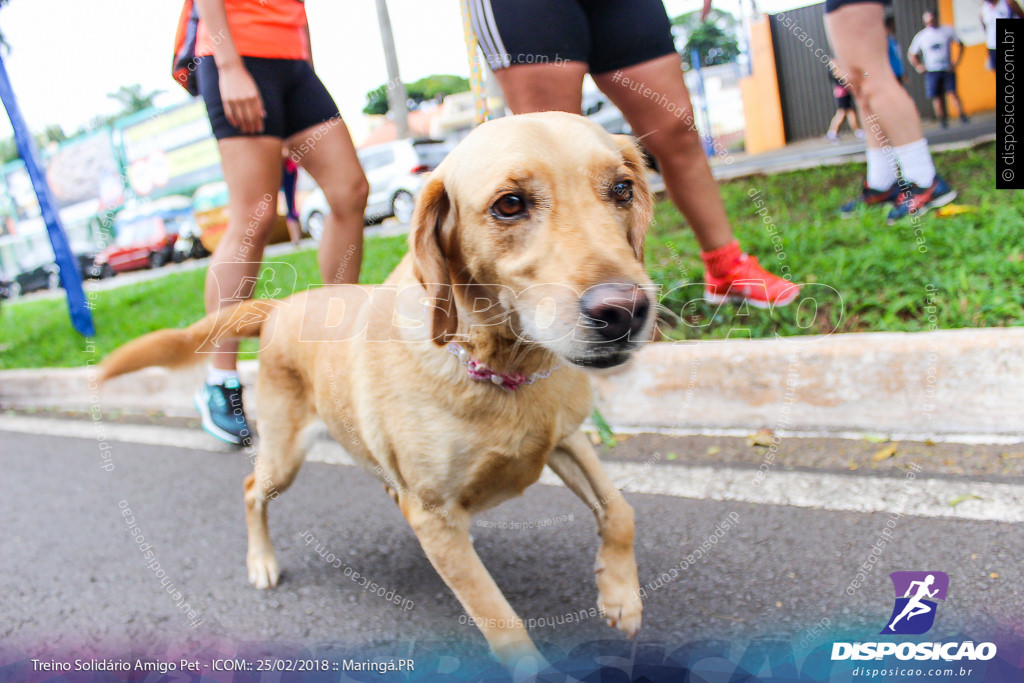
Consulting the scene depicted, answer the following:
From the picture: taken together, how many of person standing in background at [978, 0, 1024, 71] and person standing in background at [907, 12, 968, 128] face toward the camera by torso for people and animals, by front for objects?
2

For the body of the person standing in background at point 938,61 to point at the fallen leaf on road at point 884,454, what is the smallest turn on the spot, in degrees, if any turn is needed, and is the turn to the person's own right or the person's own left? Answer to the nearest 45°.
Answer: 0° — they already face it

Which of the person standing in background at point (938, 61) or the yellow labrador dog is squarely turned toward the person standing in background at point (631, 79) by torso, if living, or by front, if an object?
the person standing in background at point (938, 61)

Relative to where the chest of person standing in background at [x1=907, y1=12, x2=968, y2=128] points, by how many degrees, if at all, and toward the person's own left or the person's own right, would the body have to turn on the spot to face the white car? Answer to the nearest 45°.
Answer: approximately 45° to the person's own right

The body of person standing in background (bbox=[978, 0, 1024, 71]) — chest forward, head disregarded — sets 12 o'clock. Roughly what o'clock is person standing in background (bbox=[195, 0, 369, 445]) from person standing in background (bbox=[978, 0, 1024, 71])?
person standing in background (bbox=[195, 0, 369, 445]) is roughly at 1 o'clock from person standing in background (bbox=[978, 0, 1024, 71]).

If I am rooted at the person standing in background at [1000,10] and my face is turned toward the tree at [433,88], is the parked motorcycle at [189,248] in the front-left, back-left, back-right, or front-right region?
front-left

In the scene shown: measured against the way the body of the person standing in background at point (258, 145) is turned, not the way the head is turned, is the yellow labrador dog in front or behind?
in front

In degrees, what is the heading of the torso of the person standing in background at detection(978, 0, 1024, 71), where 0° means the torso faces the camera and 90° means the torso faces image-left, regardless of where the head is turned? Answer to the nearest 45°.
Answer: approximately 0°

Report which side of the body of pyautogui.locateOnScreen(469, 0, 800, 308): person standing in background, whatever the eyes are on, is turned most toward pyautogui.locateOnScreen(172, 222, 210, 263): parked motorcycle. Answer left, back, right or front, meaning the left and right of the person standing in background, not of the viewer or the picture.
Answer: back

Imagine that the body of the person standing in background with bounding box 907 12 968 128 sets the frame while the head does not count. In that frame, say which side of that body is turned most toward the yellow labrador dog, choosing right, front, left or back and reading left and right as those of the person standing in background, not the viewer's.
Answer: front

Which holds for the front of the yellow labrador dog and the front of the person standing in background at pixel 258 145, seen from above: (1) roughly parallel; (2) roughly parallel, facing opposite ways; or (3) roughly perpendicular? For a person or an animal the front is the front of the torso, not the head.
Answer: roughly parallel
